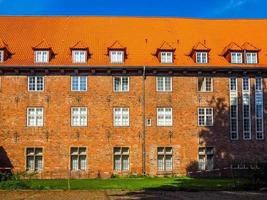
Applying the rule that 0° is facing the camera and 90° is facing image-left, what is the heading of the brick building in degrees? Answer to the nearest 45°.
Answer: approximately 0°
